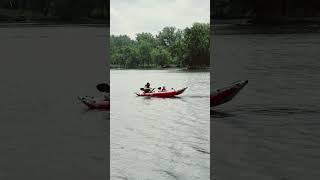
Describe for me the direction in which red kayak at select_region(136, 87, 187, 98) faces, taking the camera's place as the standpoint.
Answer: facing to the right of the viewer
